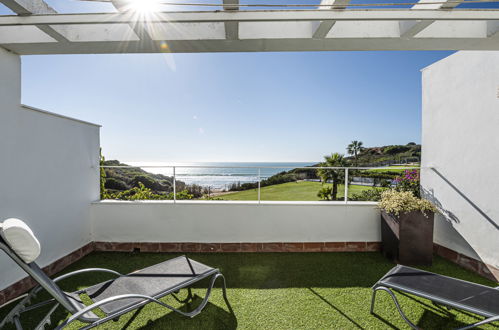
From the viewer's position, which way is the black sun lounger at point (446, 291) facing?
facing away from the viewer and to the left of the viewer

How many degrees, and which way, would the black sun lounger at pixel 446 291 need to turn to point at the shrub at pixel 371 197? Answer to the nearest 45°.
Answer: approximately 45° to its right

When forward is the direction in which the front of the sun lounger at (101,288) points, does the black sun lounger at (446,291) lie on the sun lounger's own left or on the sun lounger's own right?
on the sun lounger's own right

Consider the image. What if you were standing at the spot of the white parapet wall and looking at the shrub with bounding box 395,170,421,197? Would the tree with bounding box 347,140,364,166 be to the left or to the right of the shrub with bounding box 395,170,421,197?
left

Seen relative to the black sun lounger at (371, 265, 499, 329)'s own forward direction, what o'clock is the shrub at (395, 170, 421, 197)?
The shrub is roughly at 1 o'clock from the black sun lounger.

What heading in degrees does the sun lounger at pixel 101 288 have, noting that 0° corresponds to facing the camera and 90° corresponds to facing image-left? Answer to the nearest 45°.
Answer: approximately 225°
